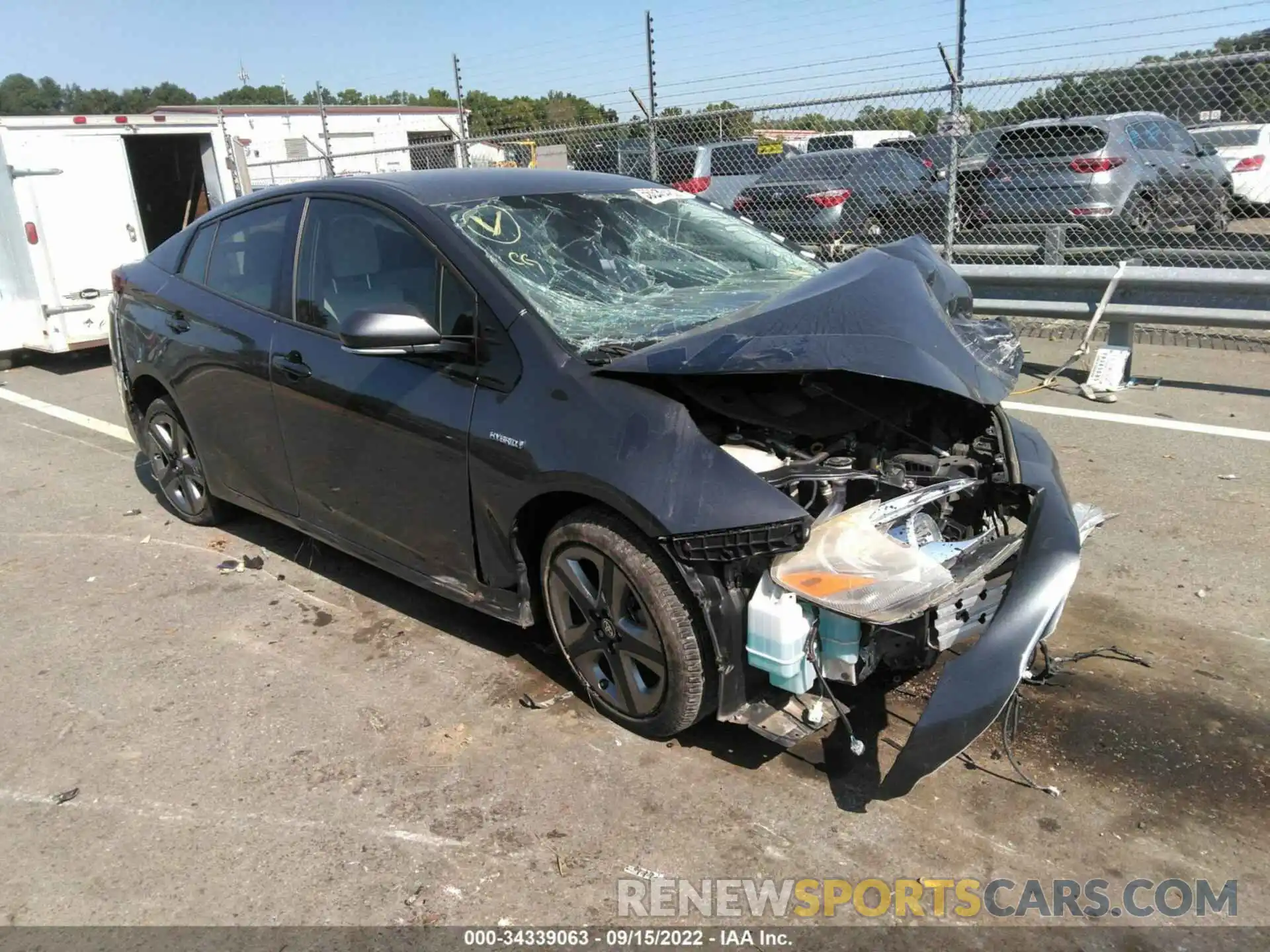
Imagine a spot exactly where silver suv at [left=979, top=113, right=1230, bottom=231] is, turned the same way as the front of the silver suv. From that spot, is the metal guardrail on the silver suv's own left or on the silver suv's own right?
on the silver suv's own right

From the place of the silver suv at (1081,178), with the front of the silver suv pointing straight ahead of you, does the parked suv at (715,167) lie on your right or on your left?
on your left

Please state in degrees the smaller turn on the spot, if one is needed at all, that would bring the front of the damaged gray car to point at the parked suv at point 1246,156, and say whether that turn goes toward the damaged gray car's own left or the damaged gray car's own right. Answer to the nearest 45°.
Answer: approximately 90° to the damaged gray car's own left

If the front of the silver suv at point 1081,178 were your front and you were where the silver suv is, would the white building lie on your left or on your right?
on your left

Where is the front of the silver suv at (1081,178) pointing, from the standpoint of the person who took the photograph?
facing away from the viewer and to the right of the viewer

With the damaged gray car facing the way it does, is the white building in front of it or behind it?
behind

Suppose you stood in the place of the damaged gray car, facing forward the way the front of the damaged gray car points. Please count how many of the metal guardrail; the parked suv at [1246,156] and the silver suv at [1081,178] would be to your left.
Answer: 3

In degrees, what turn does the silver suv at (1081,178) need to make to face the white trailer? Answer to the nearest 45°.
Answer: approximately 180°

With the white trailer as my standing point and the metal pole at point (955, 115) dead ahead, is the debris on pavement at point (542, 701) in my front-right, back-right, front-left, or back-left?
front-right

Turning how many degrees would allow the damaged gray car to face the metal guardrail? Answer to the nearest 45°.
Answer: approximately 90° to its left

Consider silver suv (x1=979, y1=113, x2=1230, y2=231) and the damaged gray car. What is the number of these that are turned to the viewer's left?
0

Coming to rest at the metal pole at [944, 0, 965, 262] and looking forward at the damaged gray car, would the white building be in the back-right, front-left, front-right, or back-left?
back-right

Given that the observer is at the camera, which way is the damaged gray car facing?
facing the viewer and to the right of the viewer

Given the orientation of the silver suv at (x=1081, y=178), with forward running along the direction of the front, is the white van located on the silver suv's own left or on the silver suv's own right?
on the silver suv's own left
